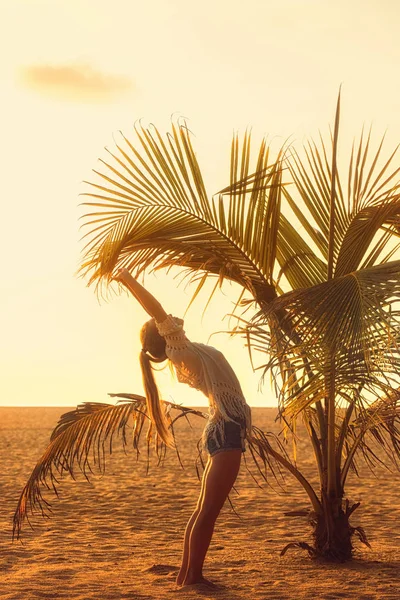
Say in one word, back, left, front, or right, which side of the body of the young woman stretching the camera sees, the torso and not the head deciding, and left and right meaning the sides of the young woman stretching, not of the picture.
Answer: right
